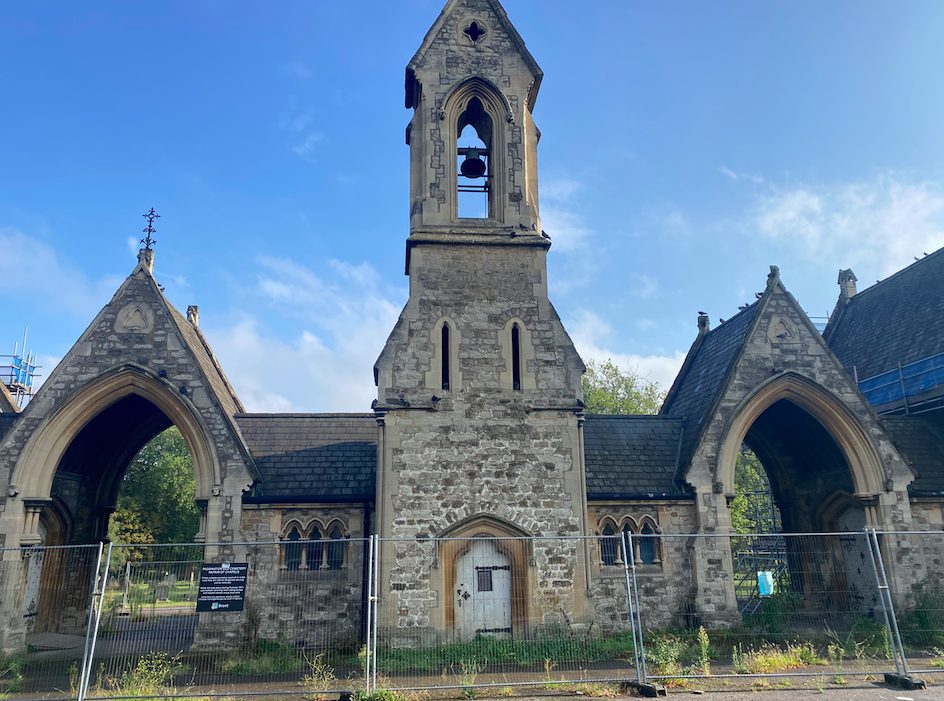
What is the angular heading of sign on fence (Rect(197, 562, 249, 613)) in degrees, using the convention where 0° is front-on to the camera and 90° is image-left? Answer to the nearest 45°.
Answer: approximately 0°

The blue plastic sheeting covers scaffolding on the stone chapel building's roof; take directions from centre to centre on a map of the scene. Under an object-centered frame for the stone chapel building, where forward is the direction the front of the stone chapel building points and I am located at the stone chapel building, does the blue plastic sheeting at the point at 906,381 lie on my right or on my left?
on my left

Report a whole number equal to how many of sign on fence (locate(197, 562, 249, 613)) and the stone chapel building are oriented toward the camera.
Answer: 2

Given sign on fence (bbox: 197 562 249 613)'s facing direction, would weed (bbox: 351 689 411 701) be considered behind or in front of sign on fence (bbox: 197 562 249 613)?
in front

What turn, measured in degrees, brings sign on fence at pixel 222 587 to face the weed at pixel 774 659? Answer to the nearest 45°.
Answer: approximately 90° to its left

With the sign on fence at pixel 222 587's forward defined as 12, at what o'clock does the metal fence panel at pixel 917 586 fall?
The metal fence panel is roughly at 9 o'clock from the sign on fence.

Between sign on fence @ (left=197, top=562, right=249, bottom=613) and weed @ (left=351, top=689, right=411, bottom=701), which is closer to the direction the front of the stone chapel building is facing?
the weed

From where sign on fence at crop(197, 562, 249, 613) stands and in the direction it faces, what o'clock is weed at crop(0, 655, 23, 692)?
The weed is roughly at 4 o'clock from the sign on fence.

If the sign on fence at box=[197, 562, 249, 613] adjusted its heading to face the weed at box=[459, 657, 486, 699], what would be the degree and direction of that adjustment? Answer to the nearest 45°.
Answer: approximately 45° to its left
